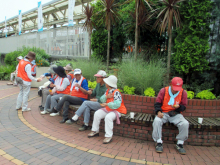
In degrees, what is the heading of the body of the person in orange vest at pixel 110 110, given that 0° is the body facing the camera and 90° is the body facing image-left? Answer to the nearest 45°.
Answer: approximately 45°

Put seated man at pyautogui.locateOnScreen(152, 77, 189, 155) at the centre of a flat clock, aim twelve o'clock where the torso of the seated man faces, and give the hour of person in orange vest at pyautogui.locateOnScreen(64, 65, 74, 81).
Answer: The person in orange vest is roughly at 4 o'clock from the seated man.

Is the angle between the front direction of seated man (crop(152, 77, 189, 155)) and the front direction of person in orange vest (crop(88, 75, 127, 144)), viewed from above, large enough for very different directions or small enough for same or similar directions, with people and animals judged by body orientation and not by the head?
same or similar directions

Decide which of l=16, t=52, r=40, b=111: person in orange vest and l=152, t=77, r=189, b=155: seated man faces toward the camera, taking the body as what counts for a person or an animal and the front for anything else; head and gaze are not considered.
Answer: the seated man

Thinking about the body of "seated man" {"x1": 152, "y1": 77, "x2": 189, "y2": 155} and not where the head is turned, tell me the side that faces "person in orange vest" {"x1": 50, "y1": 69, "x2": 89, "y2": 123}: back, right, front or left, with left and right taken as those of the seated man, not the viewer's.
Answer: right

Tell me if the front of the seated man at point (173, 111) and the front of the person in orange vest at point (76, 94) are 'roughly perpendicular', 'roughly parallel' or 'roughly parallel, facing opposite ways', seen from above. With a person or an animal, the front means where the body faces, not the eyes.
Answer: roughly parallel

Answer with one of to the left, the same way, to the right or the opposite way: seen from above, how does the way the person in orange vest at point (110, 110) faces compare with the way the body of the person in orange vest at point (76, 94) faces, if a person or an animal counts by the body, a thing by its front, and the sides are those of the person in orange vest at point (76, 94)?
the same way

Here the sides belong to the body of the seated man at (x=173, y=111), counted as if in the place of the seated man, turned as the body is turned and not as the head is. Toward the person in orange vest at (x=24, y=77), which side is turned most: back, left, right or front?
right

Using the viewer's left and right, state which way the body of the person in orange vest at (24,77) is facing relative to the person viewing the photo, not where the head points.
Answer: facing away from the viewer and to the right of the viewer

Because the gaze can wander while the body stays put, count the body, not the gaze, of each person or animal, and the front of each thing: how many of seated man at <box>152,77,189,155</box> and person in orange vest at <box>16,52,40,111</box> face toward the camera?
1

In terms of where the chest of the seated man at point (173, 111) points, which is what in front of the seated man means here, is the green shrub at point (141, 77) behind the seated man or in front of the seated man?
behind

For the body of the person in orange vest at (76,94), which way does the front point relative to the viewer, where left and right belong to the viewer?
facing the viewer and to the left of the viewer

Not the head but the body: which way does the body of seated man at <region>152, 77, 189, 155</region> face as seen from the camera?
toward the camera
